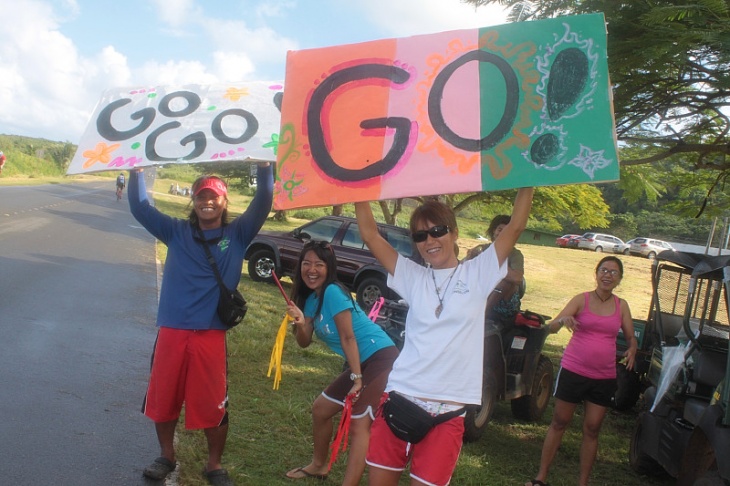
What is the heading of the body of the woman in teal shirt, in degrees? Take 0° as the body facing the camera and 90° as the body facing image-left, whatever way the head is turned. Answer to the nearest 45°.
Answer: approximately 45°

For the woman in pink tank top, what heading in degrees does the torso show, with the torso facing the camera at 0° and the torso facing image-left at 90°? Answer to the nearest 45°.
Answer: approximately 0°

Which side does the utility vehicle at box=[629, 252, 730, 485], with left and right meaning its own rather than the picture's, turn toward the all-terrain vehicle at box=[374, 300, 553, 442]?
right

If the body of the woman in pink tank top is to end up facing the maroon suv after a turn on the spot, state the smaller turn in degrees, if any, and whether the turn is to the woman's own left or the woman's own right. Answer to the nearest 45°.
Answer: approximately 135° to the woman's own right

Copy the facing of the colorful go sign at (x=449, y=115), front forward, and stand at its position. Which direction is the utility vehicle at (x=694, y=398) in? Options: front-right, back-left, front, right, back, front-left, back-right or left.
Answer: back-left

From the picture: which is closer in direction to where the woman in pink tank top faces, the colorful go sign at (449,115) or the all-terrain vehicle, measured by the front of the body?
the colorful go sign

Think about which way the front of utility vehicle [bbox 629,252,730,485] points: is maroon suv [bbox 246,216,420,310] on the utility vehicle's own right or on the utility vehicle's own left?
on the utility vehicle's own right
